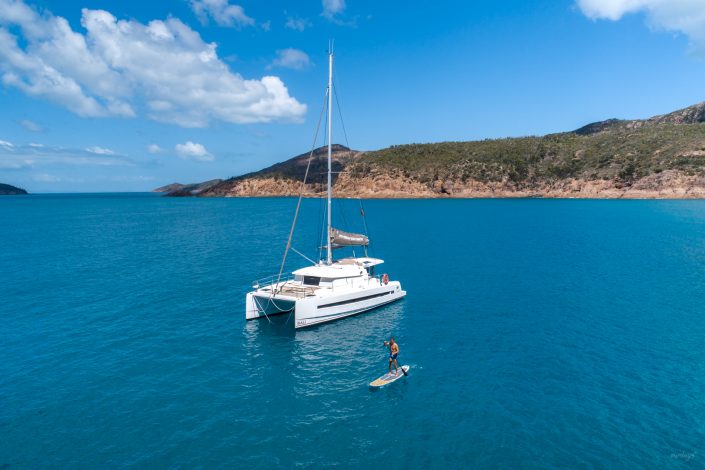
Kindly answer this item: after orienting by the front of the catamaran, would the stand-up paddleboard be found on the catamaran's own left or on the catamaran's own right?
on the catamaran's own left

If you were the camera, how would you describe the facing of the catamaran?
facing the viewer and to the left of the viewer
